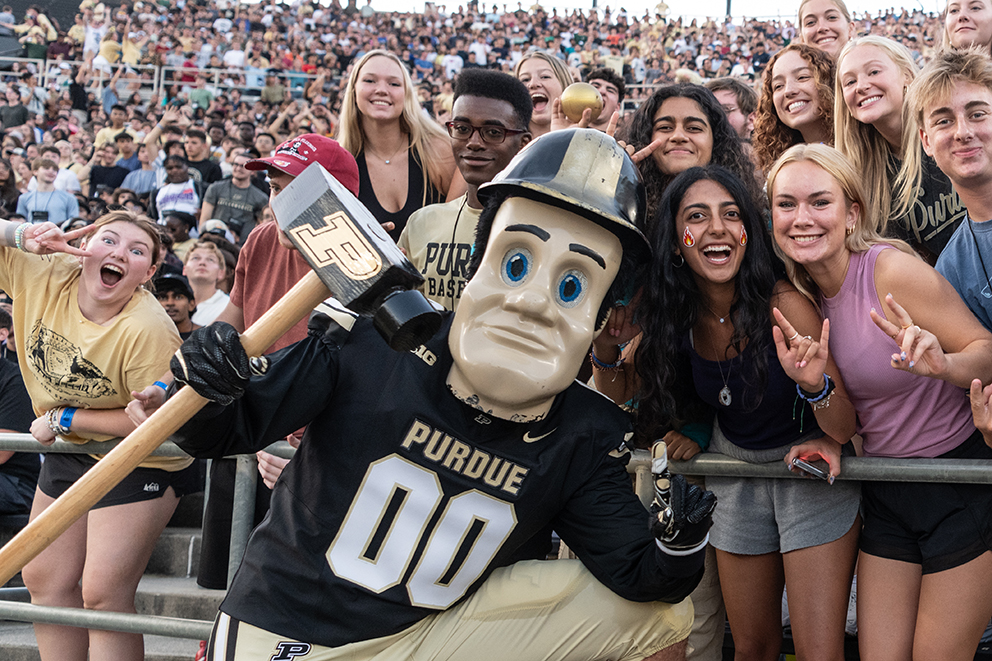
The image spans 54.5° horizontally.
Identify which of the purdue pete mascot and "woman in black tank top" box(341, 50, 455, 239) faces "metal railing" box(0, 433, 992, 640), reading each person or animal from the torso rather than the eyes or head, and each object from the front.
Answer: the woman in black tank top

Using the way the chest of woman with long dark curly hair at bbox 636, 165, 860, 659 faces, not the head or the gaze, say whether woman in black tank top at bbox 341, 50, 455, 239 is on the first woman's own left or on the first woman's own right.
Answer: on the first woman's own right

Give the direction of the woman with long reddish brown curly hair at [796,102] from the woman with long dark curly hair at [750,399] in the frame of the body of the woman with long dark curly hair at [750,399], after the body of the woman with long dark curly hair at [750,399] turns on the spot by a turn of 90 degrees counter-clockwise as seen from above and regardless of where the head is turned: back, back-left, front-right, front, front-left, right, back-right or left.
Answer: left

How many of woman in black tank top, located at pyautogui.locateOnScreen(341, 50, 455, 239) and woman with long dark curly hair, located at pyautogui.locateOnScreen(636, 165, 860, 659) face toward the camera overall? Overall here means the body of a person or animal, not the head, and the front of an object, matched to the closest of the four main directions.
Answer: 2
